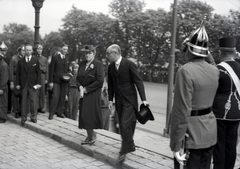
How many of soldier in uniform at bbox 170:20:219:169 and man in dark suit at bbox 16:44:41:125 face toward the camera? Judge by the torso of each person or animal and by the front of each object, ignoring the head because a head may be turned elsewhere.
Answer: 1

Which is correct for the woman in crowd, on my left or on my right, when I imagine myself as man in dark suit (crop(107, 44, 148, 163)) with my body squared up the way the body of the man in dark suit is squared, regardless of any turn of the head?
on my right

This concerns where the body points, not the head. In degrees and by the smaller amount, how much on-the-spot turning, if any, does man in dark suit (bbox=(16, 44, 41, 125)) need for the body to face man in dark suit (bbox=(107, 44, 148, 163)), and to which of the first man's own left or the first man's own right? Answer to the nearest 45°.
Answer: approximately 45° to the first man's own left

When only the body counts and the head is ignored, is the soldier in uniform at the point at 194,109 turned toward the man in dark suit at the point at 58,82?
yes

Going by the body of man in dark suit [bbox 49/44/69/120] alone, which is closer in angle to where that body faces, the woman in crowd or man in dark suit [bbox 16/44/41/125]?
the woman in crowd

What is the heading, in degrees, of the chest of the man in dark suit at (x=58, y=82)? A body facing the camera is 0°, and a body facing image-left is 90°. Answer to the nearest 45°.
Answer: approximately 315°

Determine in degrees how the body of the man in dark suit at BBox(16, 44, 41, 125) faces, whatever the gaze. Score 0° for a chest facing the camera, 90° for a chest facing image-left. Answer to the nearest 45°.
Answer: approximately 0°

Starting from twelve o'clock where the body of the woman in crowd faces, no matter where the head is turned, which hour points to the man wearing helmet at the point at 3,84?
The man wearing helmet is roughly at 3 o'clock from the woman in crowd.
